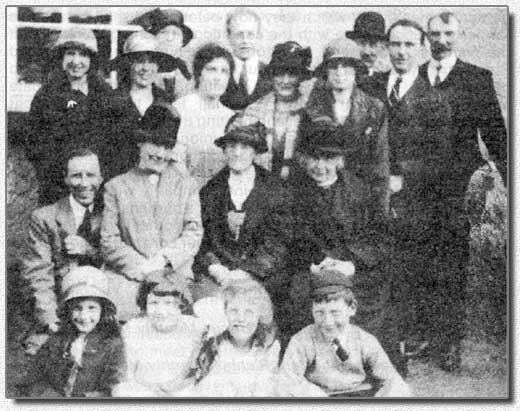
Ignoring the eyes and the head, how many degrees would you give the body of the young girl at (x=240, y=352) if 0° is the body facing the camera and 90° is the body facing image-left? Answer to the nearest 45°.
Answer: approximately 0°
